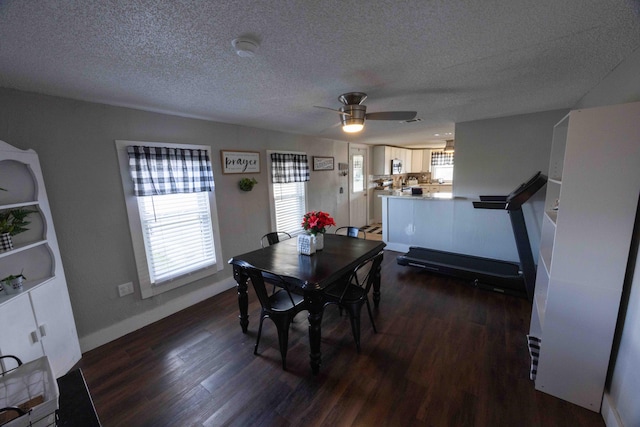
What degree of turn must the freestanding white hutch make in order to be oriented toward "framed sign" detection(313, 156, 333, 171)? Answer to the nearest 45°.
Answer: approximately 45° to its left

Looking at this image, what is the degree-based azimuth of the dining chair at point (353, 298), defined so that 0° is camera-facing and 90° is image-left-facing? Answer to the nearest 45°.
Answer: approximately 135°

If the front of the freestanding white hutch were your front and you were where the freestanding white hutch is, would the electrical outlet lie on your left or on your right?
on your left

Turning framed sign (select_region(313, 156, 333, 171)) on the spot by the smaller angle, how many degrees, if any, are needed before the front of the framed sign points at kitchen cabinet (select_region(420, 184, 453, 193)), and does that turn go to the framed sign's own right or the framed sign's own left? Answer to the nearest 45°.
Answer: approximately 90° to the framed sign's own left

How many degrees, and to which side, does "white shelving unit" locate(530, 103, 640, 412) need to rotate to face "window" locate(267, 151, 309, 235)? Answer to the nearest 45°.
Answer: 0° — it already faces it

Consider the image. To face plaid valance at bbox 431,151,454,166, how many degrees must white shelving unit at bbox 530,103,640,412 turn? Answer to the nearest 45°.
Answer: approximately 45° to its right

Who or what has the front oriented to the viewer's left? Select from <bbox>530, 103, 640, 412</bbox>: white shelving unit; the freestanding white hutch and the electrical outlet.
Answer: the white shelving unit

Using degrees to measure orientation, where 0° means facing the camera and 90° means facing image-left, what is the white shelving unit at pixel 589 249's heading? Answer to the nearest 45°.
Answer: approximately 90°
